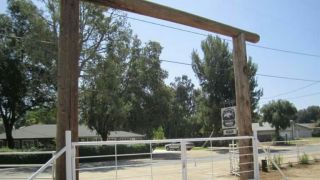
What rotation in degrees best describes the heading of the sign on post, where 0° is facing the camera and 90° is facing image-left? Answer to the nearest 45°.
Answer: approximately 0°

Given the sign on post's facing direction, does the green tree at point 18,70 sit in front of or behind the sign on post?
behind

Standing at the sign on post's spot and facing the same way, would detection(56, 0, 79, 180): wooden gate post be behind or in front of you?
in front

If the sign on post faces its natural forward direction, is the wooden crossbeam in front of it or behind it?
in front

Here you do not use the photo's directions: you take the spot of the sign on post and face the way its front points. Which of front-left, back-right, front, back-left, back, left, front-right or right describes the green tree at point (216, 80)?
back

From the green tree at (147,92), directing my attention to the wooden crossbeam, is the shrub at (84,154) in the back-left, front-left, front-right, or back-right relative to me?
front-right

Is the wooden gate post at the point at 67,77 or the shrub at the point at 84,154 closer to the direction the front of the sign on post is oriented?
the wooden gate post

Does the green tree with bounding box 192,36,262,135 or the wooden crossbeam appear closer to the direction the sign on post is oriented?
the wooden crossbeam
